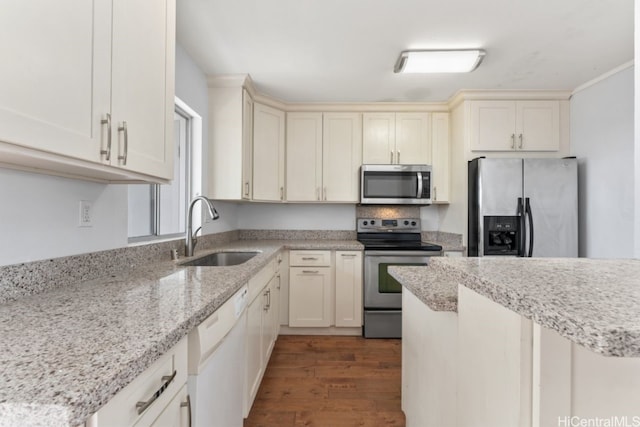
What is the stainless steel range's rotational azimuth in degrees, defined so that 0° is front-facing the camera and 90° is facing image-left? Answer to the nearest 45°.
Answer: approximately 0°

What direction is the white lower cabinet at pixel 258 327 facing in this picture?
to the viewer's right

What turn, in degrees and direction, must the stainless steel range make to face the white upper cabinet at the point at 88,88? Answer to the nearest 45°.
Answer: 0° — it already faces it

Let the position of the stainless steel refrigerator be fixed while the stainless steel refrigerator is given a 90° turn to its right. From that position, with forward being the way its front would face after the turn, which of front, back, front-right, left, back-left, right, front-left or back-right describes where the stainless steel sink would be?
front-left

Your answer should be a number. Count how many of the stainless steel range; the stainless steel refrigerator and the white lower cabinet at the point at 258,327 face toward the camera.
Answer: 2

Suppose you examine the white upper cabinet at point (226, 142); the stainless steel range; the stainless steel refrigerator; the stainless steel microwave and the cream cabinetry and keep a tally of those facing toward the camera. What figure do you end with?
4

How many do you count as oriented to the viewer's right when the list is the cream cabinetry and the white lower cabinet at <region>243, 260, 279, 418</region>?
1

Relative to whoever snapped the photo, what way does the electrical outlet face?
facing the viewer and to the right of the viewer

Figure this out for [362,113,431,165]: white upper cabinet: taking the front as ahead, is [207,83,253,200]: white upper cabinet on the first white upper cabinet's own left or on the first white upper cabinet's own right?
on the first white upper cabinet's own right

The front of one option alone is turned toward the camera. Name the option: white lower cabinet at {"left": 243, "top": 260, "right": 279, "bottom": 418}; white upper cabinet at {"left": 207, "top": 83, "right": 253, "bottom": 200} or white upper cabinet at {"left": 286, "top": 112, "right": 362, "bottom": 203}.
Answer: white upper cabinet at {"left": 286, "top": 112, "right": 362, "bottom": 203}
